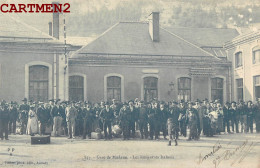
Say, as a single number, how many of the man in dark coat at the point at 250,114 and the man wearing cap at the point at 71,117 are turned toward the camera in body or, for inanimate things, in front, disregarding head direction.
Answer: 2

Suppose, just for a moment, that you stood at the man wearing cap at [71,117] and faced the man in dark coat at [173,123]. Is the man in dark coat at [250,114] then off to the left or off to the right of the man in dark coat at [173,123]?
left

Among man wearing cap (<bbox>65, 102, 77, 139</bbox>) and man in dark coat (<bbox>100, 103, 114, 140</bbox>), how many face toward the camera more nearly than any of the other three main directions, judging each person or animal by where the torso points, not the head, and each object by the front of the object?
2

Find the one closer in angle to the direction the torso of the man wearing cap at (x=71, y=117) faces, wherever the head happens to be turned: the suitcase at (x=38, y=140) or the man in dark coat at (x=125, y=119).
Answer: the suitcase

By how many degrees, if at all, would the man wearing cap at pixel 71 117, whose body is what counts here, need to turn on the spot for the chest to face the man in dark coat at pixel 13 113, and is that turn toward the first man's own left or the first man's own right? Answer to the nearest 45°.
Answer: approximately 90° to the first man's own right

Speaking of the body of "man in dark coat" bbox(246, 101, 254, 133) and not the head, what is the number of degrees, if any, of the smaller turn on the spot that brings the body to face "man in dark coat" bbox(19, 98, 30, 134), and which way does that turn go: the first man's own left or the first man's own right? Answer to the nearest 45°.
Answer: approximately 45° to the first man's own right

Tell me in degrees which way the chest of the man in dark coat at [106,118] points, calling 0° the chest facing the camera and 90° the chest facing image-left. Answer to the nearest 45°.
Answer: approximately 0°

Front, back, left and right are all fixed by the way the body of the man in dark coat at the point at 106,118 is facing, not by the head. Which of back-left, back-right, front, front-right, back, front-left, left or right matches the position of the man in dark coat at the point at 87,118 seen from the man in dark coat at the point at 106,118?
back-right

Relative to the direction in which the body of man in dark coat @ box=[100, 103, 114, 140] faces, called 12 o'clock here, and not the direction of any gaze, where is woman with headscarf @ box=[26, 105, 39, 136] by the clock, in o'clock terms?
The woman with headscarf is roughly at 3 o'clock from the man in dark coat.
